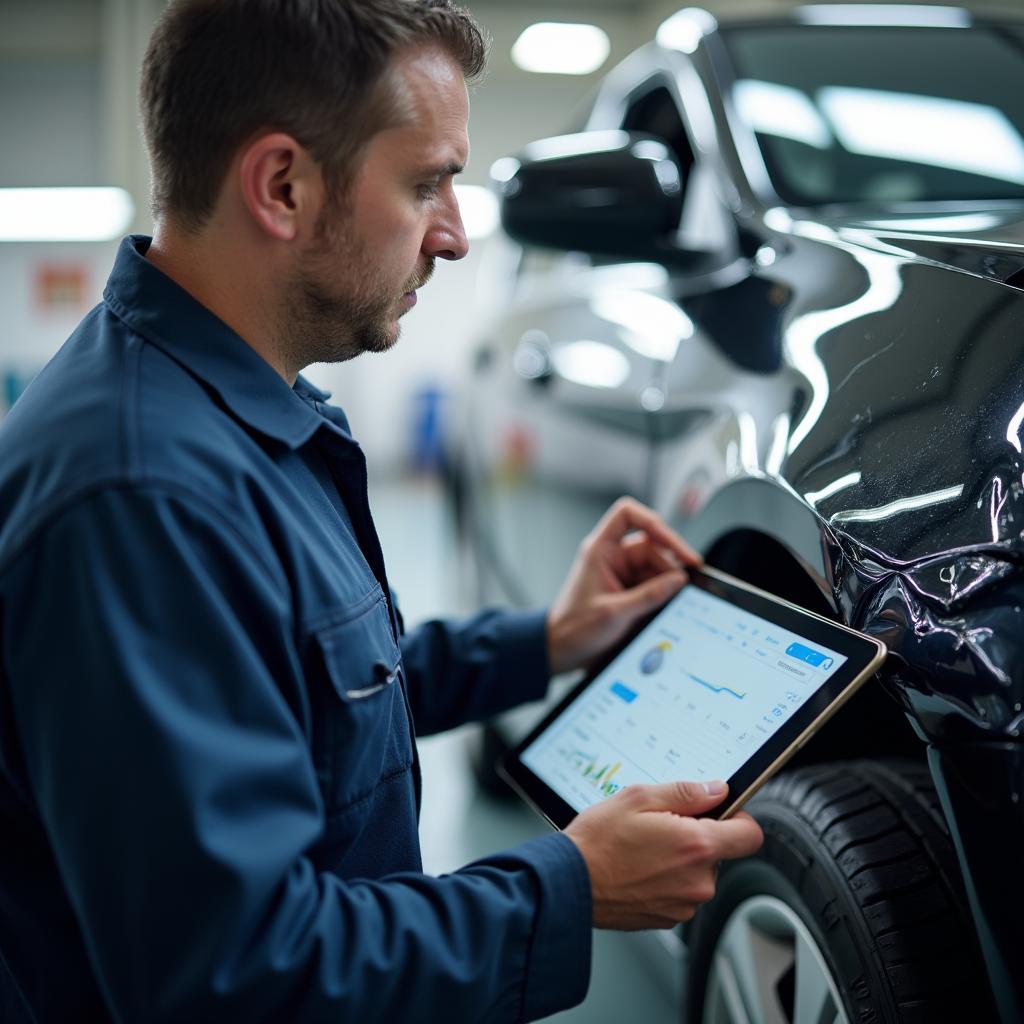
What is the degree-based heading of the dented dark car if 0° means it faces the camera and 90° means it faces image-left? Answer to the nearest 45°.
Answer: approximately 315°

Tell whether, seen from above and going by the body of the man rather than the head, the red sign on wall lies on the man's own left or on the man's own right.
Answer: on the man's own left

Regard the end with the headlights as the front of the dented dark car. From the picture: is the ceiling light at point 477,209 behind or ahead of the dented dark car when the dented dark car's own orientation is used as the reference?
behind

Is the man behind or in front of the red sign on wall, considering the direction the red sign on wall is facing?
in front

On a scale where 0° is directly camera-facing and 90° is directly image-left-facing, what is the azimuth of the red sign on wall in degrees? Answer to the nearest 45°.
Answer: approximately 0°

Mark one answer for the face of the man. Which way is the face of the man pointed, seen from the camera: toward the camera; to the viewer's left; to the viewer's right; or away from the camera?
to the viewer's right

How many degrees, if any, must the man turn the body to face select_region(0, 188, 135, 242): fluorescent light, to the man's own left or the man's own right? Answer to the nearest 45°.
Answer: approximately 90° to the man's own left

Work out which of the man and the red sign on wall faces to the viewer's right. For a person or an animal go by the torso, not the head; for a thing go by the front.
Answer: the man

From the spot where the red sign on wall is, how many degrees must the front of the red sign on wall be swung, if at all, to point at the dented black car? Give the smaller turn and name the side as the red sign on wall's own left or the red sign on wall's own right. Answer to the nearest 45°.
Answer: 0° — it already faces it

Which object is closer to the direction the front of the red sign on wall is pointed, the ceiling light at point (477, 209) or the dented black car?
the dented black car

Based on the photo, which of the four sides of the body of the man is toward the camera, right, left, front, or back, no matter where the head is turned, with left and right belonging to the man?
right

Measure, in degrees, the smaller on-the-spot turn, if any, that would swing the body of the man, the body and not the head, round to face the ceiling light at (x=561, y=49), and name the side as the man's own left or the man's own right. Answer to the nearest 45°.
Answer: approximately 90° to the man's own left

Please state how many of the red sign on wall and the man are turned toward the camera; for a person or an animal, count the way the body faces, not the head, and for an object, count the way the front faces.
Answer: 1
